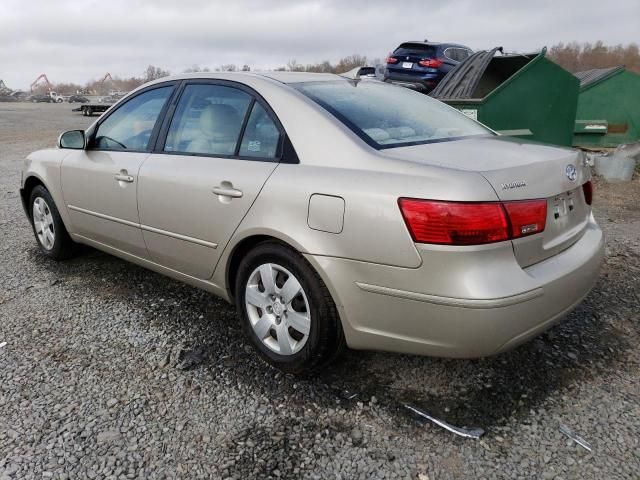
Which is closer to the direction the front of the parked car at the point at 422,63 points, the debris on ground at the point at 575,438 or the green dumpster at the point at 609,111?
the green dumpster

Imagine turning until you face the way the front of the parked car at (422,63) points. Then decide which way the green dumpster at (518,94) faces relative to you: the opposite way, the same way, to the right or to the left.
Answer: the opposite way

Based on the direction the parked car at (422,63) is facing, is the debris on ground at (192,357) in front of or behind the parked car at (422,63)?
behind

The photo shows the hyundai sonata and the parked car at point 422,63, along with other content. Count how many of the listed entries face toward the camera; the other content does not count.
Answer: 0

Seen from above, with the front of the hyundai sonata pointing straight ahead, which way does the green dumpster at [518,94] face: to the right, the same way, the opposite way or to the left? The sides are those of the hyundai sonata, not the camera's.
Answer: to the left

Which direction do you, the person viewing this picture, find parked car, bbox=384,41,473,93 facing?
facing away from the viewer and to the right of the viewer

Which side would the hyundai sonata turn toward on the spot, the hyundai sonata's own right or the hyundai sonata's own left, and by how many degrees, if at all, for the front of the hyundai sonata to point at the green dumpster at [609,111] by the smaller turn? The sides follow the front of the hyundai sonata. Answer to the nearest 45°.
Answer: approximately 90° to the hyundai sonata's own right

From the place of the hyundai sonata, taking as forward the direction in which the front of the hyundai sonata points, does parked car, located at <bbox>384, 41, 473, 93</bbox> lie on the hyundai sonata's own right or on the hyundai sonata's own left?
on the hyundai sonata's own right

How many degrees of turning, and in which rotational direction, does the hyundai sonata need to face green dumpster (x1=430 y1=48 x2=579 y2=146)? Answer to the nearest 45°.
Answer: approximately 90° to its right

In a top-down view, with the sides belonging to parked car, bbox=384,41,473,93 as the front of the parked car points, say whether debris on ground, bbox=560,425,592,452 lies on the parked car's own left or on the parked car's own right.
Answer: on the parked car's own right

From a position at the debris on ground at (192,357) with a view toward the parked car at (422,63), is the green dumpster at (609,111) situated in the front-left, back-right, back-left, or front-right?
front-right

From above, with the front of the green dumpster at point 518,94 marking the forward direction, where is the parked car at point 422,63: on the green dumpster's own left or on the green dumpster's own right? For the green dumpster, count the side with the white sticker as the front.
on the green dumpster's own right

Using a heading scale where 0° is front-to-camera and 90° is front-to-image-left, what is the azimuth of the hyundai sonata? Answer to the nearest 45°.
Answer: approximately 135°

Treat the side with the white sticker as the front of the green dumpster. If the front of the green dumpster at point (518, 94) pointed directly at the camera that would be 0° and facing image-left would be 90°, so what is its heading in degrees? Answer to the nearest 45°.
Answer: approximately 45°

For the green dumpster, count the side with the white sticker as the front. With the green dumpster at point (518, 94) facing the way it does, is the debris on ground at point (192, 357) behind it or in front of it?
in front

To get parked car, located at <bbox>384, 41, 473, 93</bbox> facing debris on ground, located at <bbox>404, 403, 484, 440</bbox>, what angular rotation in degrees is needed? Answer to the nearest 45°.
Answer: approximately 135° to its right
